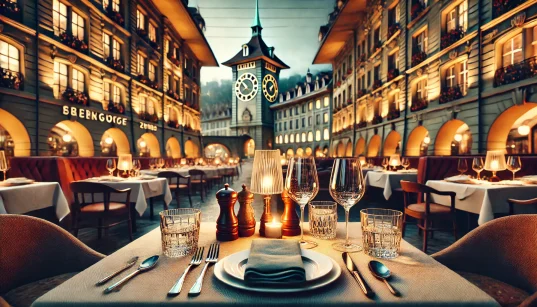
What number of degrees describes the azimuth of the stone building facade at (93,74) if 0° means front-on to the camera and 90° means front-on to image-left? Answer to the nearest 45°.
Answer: approximately 315°

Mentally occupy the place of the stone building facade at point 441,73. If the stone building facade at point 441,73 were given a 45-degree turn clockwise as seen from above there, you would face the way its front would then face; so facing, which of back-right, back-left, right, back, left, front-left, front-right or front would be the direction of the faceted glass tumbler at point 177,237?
left

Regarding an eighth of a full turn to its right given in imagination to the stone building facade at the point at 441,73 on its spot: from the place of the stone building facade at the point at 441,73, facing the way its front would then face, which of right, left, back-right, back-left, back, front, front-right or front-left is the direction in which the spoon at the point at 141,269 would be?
left

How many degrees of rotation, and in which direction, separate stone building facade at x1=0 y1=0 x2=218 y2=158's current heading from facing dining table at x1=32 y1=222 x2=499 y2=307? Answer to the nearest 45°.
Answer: approximately 45° to its right

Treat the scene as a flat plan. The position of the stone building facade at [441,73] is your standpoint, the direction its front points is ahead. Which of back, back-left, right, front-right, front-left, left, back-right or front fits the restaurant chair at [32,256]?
front-left

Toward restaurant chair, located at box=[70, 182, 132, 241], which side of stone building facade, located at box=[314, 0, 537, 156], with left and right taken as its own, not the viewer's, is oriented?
front

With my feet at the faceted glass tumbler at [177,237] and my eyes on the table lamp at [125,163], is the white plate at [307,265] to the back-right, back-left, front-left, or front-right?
back-right

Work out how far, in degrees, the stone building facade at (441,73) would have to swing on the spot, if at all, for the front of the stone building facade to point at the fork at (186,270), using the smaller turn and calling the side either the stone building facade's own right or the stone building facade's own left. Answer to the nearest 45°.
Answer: approximately 45° to the stone building facade's own left

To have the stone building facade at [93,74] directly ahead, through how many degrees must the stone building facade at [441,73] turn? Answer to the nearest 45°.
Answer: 0° — it already faces it

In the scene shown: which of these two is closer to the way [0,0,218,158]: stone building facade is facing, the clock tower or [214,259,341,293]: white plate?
the white plate

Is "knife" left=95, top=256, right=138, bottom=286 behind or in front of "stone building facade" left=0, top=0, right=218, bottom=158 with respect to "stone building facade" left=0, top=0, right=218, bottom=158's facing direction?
in front

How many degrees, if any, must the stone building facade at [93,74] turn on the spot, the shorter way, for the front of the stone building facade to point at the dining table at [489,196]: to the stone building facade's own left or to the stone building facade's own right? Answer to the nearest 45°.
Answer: approximately 45° to the stone building facade's own right

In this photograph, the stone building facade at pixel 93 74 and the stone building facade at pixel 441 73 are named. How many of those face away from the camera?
0

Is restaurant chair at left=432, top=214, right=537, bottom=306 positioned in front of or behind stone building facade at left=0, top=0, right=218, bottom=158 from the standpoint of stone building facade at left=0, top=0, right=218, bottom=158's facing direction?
in front

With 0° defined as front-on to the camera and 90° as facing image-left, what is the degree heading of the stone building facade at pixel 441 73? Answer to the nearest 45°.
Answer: approximately 45°

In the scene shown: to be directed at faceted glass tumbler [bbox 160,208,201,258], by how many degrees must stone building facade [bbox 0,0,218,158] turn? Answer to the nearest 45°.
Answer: approximately 45° to its right
